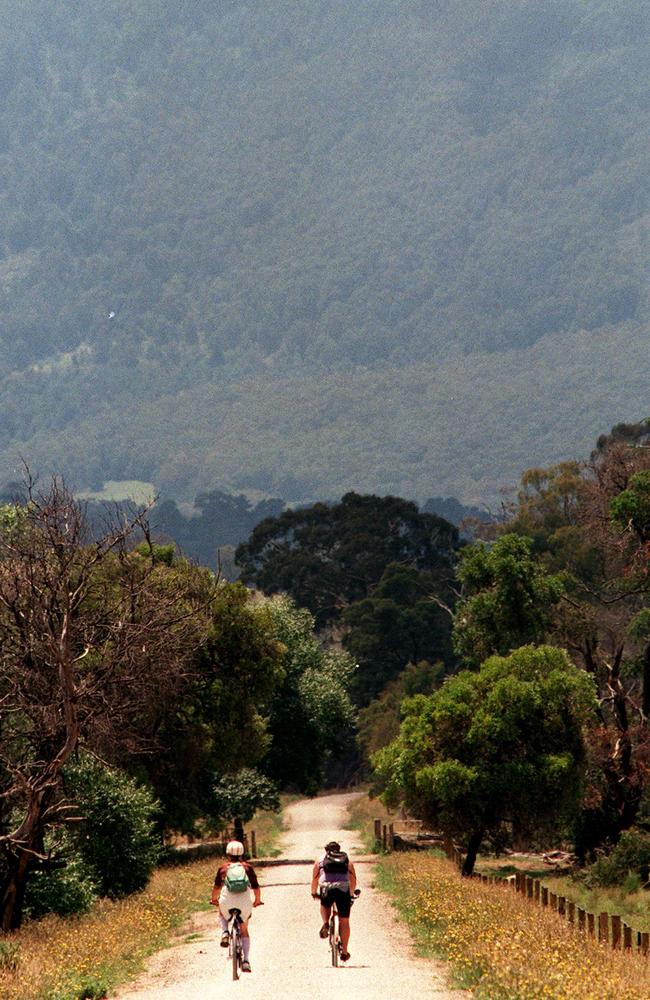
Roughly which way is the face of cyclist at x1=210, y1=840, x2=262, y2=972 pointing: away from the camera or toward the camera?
away from the camera

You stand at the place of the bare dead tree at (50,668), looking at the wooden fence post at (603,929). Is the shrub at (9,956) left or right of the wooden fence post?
right

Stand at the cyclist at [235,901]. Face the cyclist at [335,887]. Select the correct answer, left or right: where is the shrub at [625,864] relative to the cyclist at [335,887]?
left

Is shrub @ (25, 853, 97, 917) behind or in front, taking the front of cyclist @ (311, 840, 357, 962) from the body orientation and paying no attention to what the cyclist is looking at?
in front

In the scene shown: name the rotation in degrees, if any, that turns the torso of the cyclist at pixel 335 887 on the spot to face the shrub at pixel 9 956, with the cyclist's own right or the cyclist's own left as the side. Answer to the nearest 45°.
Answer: approximately 90° to the cyclist's own left

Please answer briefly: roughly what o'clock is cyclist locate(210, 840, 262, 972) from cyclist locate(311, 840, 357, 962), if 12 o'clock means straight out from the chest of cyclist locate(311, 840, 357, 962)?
cyclist locate(210, 840, 262, 972) is roughly at 8 o'clock from cyclist locate(311, 840, 357, 962).

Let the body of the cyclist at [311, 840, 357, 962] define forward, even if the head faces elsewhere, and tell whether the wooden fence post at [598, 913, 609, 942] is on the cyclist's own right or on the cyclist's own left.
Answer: on the cyclist's own right

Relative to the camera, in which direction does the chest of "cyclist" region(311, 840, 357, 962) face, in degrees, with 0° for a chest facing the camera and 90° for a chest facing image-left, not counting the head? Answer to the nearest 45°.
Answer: approximately 180°
